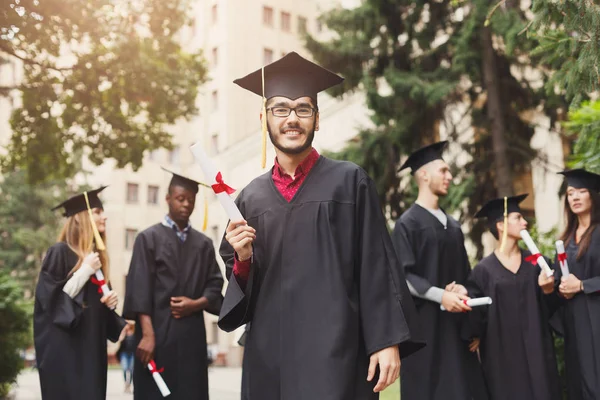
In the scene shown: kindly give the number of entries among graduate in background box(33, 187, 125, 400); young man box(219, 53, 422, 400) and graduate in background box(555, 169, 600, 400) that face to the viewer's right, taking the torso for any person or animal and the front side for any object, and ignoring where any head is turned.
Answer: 1

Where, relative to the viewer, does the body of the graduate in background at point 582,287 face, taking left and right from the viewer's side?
facing the viewer and to the left of the viewer

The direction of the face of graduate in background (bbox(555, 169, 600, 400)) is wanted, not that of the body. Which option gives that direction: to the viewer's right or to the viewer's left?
to the viewer's left

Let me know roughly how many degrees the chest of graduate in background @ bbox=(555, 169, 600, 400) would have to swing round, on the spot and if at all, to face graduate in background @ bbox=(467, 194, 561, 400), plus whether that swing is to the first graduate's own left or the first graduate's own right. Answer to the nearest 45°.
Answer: approximately 45° to the first graduate's own right

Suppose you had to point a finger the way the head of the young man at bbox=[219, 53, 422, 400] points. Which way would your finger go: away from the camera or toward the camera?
toward the camera

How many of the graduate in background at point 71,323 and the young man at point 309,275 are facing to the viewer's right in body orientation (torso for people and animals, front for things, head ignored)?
1

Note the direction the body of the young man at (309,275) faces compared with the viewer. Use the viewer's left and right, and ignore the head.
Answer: facing the viewer

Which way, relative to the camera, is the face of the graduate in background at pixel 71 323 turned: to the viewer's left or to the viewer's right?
to the viewer's right

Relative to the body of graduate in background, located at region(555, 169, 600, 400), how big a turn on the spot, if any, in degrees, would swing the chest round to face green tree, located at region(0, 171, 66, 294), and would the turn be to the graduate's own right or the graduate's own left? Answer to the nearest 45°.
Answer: approximately 90° to the graduate's own right

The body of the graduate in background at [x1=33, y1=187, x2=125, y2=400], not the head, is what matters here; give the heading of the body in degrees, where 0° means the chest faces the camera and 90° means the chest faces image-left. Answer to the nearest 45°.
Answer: approximately 270°

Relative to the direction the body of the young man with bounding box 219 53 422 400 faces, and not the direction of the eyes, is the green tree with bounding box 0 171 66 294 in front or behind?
behind

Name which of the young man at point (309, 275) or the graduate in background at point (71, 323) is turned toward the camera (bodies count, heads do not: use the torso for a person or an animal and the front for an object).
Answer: the young man

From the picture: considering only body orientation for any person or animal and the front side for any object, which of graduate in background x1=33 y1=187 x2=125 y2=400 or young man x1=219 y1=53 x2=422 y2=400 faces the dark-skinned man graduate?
the graduate in background

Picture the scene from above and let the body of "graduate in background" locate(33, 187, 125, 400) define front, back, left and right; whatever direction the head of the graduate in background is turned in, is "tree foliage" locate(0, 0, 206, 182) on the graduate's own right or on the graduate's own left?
on the graduate's own left
